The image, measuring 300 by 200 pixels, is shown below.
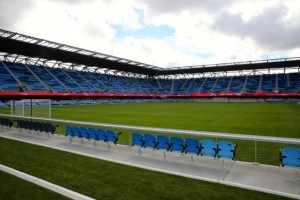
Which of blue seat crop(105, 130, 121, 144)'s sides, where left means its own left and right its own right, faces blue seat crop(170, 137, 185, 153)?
right

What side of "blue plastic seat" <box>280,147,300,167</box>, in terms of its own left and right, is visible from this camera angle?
back

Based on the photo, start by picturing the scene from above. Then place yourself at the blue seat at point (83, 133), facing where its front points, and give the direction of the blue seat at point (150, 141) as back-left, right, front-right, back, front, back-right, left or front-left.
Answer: right

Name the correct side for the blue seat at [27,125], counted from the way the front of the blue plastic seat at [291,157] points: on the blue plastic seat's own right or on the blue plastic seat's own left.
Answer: on the blue plastic seat's own left

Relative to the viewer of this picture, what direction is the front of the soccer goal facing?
facing away from the viewer and to the right of the viewer

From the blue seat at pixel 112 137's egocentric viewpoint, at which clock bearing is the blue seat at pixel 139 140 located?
the blue seat at pixel 139 140 is roughly at 3 o'clock from the blue seat at pixel 112 137.

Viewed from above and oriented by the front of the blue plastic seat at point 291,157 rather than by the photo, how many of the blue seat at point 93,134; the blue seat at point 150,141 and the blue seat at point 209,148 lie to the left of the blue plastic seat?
3

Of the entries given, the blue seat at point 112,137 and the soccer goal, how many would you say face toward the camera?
0

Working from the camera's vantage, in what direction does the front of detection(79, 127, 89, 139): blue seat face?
facing away from the viewer and to the right of the viewer

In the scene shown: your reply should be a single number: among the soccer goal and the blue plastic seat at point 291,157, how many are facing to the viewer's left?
0

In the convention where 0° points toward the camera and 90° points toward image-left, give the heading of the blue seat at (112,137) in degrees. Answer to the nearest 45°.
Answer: approximately 225°

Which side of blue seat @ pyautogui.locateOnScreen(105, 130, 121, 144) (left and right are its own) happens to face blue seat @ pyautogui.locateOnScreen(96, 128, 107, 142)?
left

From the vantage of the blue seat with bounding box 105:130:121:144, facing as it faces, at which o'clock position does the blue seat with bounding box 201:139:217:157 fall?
the blue seat with bounding box 201:139:217:157 is roughly at 3 o'clock from the blue seat with bounding box 105:130:121:144.
